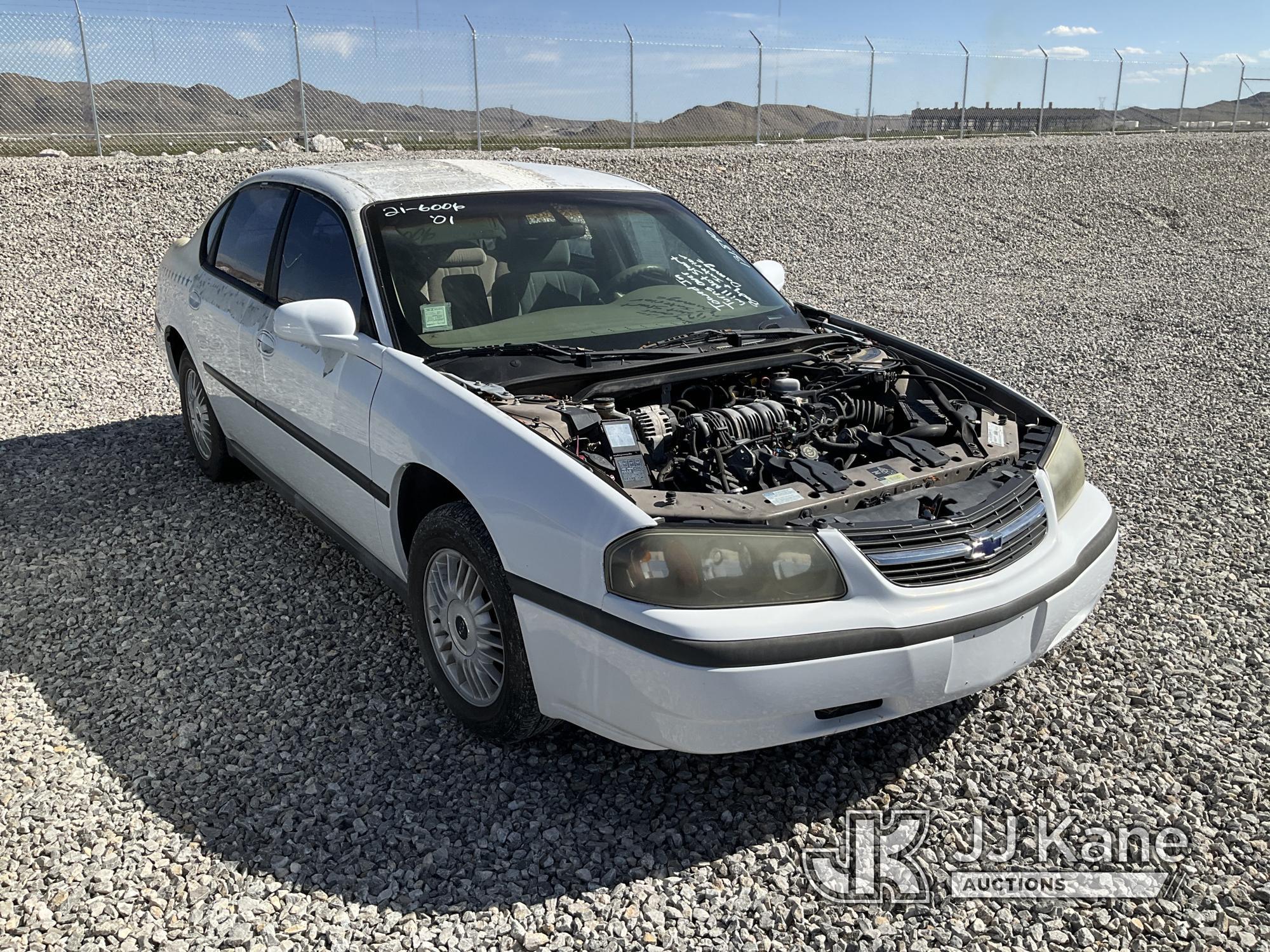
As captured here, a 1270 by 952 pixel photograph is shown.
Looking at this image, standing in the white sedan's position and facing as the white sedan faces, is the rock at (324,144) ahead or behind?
behind

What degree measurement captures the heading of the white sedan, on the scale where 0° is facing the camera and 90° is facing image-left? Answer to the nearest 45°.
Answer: approximately 315°
